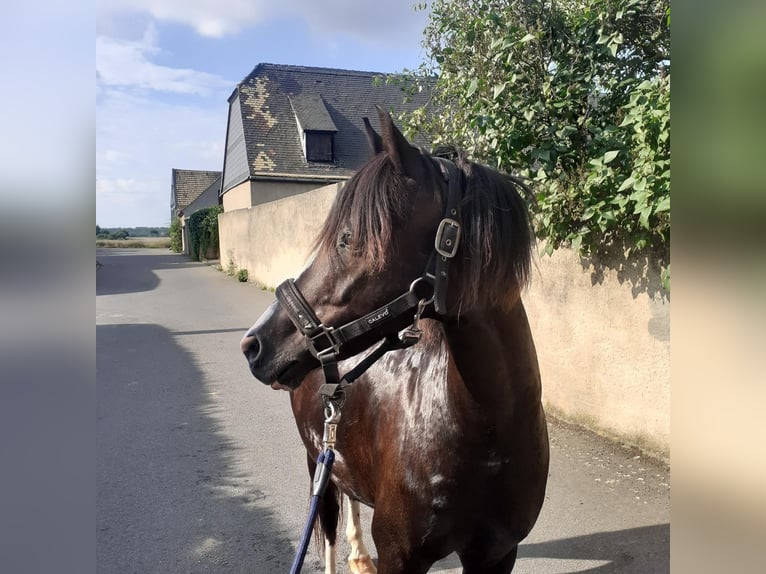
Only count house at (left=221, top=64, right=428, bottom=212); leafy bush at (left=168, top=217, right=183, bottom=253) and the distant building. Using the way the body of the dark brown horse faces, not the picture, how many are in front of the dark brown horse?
0

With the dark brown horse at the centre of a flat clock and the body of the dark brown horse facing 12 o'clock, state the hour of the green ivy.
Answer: The green ivy is roughly at 7 o'clock from the dark brown horse.

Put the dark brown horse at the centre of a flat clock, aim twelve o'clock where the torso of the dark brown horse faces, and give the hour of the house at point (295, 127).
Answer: The house is roughly at 7 o'clock from the dark brown horse.

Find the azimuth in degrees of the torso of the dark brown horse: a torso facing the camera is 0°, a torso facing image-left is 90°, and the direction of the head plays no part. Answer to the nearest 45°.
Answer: approximately 315°

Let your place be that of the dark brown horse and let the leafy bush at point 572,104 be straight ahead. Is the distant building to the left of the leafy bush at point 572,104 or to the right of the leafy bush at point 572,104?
left

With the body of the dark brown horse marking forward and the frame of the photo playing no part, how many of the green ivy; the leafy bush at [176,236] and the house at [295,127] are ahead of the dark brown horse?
0

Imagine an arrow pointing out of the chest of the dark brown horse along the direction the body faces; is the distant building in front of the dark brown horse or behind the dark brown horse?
behind

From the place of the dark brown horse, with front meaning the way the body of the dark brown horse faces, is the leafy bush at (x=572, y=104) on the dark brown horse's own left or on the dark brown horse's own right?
on the dark brown horse's own left

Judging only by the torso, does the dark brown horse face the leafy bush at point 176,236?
no
